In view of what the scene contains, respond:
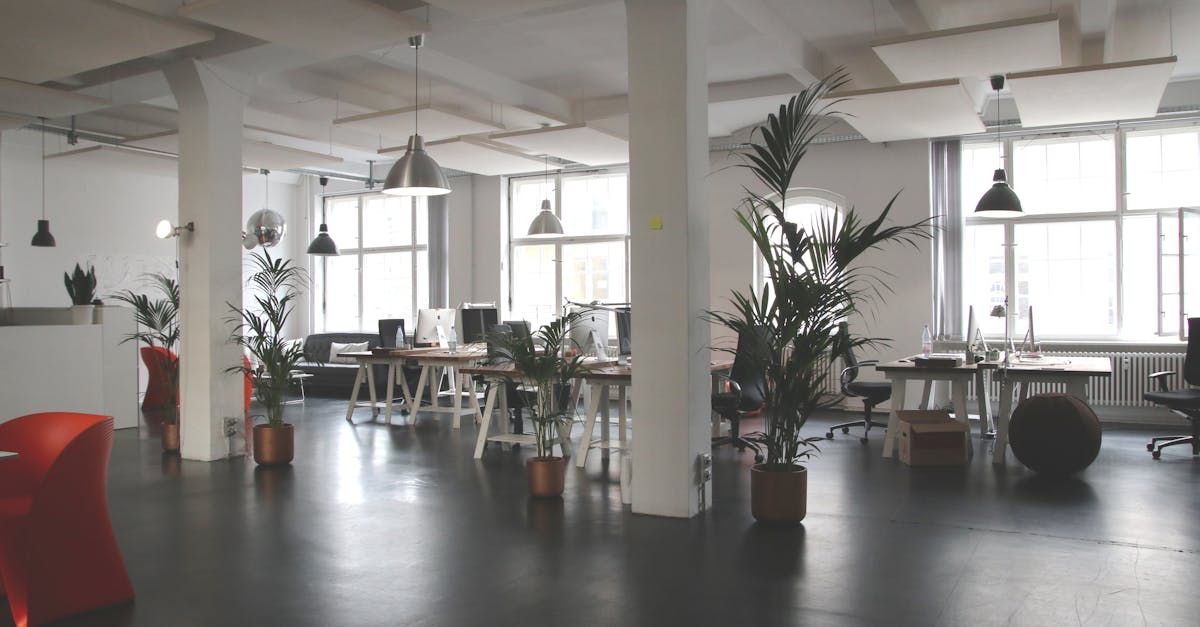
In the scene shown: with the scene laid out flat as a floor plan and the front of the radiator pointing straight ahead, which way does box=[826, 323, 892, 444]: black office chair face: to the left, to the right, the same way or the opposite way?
to the left

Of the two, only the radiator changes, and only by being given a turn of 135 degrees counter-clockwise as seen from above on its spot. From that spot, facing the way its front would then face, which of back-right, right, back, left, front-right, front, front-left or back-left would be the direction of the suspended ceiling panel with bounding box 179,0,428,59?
back

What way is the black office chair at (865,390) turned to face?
to the viewer's right

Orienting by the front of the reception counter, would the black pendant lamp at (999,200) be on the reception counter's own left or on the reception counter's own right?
on the reception counter's own left

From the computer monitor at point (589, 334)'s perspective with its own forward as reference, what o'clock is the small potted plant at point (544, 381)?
The small potted plant is roughly at 8 o'clock from the computer monitor.

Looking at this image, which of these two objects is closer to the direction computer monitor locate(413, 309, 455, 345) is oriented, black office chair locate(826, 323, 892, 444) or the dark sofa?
the dark sofa

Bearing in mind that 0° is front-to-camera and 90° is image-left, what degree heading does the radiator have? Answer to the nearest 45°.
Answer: approximately 0°

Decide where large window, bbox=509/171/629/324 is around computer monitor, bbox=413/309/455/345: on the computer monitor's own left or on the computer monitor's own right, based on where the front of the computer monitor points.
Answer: on the computer monitor's own right

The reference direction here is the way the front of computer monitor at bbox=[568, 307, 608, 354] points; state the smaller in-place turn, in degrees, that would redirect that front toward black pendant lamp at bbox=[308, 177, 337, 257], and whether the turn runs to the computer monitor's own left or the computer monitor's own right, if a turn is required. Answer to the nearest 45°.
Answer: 0° — it already faces it

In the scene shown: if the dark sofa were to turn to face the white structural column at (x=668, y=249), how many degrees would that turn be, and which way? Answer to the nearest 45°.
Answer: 0° — it already faces it

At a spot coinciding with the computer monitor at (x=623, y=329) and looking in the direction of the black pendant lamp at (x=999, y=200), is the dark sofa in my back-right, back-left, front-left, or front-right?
back-left
